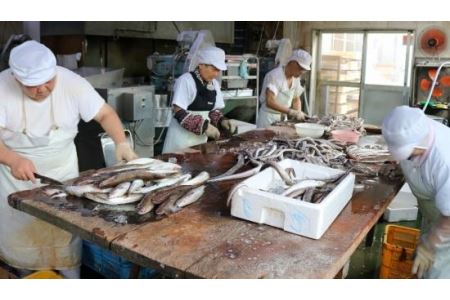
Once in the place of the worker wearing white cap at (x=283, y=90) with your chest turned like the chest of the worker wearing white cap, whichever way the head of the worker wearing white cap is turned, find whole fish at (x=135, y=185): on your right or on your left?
on your right

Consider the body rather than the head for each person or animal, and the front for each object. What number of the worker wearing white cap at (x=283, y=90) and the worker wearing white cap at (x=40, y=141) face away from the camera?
0

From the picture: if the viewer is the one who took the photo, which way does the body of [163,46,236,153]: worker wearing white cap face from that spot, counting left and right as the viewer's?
facing the viewer and to the right of the viewer

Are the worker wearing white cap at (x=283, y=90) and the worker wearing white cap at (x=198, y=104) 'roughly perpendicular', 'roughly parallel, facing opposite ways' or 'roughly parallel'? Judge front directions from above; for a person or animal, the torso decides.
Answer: roughly parallel

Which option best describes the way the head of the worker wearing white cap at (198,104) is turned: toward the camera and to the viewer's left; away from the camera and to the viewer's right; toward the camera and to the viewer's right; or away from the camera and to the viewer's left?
toward the camera and to the viewer's right

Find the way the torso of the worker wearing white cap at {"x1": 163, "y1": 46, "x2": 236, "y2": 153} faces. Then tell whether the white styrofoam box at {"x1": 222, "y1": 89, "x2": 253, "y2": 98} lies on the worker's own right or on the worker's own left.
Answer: on the worker's own left

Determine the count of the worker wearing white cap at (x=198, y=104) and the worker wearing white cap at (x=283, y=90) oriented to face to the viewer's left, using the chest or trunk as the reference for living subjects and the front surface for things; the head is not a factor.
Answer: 0

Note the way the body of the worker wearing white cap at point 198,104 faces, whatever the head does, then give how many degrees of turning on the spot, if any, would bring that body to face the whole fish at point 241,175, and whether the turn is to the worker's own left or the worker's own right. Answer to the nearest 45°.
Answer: approximately 45° to the worker's own right

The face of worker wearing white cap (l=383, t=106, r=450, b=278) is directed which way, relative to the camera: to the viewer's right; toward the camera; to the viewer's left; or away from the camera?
to the viewer's left

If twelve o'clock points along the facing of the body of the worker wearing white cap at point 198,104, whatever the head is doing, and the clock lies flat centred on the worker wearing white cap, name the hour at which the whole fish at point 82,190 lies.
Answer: The whole fish is roughly at 2 o'clock from the worker wearing white cap.

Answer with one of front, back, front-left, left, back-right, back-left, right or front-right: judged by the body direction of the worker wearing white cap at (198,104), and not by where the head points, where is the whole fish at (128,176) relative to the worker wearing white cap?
front-right

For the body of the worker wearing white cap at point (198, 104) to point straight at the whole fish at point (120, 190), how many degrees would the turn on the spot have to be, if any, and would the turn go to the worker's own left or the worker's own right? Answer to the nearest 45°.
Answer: approximately 45° to the worker's own right
